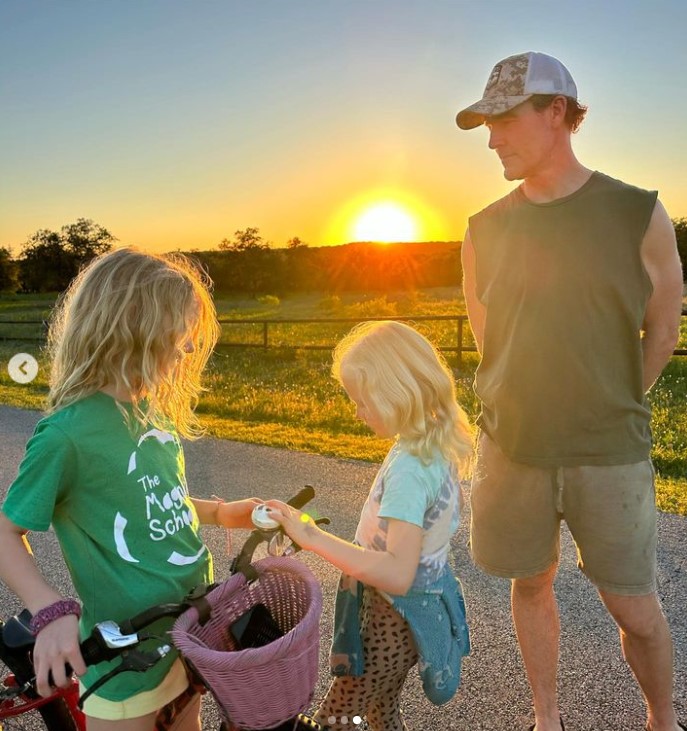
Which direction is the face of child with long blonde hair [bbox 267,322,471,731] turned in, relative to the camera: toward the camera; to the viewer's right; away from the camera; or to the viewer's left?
to the viewer's left

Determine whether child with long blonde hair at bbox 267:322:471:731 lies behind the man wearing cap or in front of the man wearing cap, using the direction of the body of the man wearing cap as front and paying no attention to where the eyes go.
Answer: in front

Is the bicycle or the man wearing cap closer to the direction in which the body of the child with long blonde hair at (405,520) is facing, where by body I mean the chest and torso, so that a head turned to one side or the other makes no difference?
the bicycle

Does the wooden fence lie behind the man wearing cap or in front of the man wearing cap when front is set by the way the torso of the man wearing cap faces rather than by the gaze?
behind

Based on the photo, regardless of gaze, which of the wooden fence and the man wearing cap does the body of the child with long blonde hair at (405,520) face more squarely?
the wooden fence

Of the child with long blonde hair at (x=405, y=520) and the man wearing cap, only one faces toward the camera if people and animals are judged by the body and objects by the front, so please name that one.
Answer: the man wearing cap

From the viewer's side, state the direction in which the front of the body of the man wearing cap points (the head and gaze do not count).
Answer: toward the camera

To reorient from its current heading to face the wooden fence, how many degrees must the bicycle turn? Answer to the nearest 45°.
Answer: approximately 135° to its left

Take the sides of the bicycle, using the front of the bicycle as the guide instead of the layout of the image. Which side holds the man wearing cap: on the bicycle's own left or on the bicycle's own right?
on the bicycle's own left

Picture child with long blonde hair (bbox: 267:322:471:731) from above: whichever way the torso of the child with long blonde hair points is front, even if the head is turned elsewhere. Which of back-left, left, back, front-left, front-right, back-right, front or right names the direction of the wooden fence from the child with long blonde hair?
right

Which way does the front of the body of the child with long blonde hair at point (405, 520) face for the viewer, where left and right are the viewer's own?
facing to the left of the viewer

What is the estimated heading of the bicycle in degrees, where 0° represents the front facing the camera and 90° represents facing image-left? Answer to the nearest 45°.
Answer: approximately 315°

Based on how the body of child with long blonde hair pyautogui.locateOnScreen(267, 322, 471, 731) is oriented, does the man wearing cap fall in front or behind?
behind

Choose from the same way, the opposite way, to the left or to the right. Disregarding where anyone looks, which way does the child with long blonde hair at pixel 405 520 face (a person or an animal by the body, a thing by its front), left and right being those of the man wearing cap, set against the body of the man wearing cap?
to the right

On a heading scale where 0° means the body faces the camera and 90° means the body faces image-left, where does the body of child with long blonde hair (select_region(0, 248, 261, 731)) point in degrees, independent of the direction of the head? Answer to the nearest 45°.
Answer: approximately 315°

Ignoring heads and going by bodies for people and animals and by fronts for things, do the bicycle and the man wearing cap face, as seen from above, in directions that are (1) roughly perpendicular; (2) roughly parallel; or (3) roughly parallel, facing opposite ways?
roughly perpendicular
